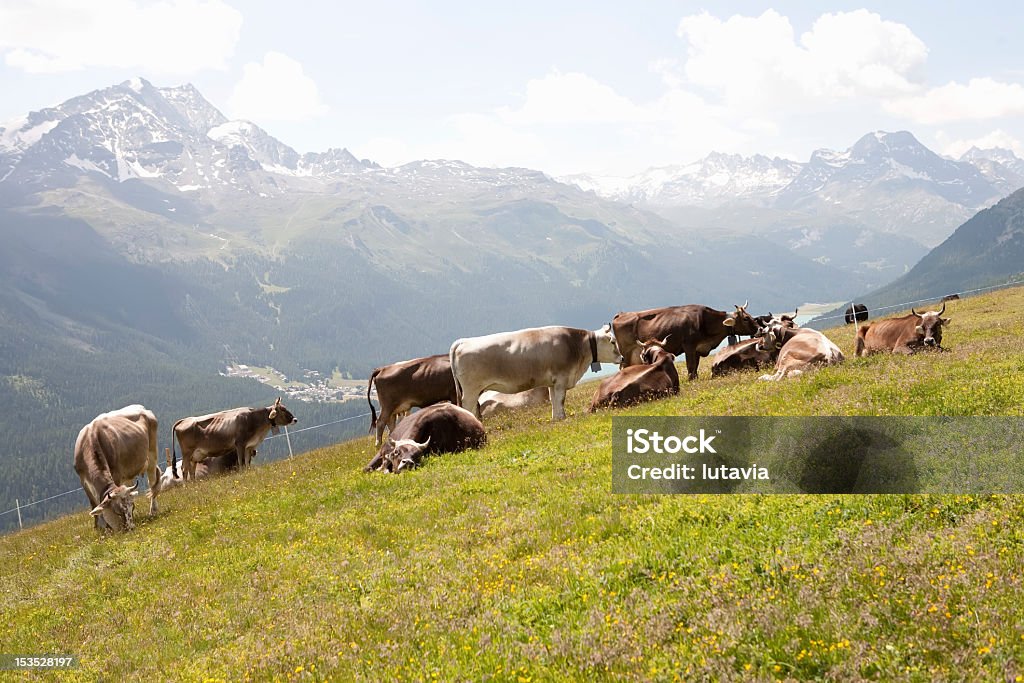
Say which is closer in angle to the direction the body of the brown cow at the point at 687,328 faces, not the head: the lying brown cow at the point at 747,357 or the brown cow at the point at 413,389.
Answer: the lying brown cow

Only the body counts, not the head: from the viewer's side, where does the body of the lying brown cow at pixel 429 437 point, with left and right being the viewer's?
facing the viewer and to the left of the viewer

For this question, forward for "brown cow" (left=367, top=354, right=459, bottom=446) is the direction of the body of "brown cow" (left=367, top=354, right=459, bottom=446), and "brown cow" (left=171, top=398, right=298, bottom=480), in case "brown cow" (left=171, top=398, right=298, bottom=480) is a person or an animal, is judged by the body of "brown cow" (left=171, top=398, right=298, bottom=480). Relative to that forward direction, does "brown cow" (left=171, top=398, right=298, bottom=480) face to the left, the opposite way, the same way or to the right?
the same way

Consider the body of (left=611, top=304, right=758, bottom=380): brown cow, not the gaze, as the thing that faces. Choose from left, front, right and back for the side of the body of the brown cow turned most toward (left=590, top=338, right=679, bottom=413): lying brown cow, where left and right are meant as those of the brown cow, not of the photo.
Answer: right

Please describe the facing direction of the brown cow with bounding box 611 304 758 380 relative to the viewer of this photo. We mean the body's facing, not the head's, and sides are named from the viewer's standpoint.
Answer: facing to the right of the viewer

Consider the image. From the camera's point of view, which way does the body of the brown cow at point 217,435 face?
to the viewer's right

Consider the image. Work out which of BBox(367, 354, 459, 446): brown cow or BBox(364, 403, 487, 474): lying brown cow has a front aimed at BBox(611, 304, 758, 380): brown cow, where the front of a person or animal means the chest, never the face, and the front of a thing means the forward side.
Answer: BBox(367, 354, 459, 446): brown cow

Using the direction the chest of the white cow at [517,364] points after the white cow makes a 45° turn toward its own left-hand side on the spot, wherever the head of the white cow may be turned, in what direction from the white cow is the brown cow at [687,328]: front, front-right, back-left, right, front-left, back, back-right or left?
front

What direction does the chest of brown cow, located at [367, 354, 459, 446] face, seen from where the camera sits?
to the viewer's right
